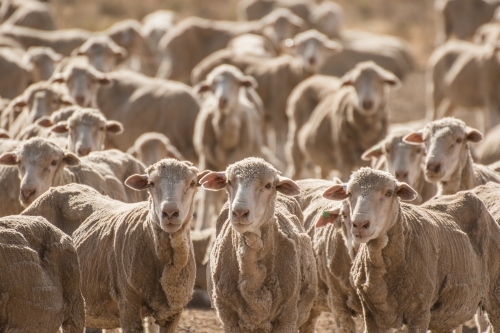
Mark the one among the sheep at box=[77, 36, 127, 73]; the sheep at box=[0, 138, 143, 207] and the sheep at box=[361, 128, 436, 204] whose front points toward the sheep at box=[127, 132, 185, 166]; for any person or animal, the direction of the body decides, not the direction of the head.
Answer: the sheep at box=[77, 36, 127, 73]

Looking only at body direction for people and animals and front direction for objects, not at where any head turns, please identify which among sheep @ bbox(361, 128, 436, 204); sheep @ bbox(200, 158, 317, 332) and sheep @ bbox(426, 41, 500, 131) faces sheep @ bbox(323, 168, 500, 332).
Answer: sheep @ bbox(361, 128, 436, 204)

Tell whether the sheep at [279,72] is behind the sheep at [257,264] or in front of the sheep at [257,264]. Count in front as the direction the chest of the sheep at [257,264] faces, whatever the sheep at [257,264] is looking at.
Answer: behind

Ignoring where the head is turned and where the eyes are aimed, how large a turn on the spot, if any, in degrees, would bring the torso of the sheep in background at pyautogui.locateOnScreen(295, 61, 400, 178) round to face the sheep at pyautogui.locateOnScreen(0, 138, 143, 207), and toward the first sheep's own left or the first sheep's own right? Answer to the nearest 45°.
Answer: approximately 90° to the first sheep's own right

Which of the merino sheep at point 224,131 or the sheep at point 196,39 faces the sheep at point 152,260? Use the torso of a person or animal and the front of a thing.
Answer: the merino sheep
